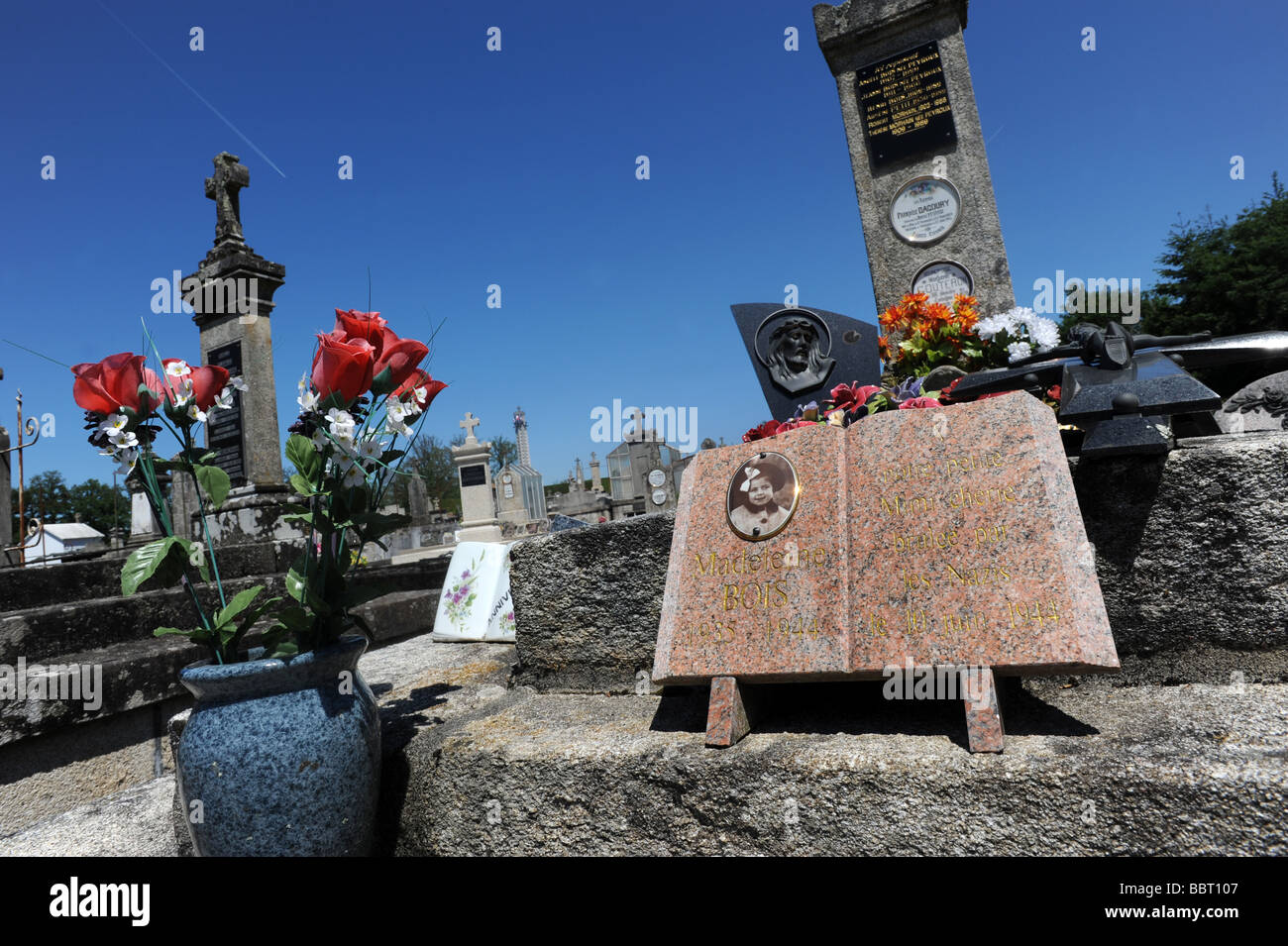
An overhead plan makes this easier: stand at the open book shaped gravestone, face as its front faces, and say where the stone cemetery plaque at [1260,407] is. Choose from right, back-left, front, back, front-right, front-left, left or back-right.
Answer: back-left

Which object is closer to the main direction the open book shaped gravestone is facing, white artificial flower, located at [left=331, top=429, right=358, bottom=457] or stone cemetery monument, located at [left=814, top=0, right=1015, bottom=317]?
the white artificial flower

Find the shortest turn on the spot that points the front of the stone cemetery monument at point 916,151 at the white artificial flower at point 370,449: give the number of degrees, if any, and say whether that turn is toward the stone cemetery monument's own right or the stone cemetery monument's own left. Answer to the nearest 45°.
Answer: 0° — it already faces it

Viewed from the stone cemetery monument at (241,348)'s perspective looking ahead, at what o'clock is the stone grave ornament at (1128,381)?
The stone grave ornament is roughly at 10 o'clock from the stone cemetery monument.

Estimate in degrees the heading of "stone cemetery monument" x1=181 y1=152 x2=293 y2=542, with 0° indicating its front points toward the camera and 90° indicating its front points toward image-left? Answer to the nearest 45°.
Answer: approximately 45°

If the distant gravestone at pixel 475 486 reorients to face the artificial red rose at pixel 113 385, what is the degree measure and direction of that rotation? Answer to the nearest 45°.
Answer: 0° — it already faces it

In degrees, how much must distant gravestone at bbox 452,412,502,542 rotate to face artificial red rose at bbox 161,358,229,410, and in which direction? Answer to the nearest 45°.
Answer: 0° — it already faces it

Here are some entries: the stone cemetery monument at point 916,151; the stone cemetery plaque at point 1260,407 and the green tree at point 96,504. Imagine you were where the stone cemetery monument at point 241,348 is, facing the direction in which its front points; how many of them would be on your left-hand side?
2

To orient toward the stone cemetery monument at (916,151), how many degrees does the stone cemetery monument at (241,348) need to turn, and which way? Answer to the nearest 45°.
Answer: approximately 90° to its left

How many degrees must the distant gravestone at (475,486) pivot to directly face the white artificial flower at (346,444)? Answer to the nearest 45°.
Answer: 0° — it already faces it

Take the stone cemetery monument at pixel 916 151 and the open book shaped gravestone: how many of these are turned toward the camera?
2

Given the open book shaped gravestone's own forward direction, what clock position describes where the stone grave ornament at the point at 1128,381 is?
The stone grave ornament is roughly at 8 o'clock from the open book shaped gravestone.

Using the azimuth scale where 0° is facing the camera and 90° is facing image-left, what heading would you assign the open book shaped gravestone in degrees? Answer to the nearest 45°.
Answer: approximately 0°

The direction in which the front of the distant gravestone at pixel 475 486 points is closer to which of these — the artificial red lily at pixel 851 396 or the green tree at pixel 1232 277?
the artificial red lily

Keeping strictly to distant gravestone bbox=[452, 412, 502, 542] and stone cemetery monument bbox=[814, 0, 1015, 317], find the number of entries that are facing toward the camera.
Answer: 2
